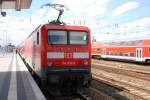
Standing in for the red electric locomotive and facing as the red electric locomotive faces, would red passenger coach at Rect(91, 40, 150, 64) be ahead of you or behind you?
behind

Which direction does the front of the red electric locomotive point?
toward the camera
